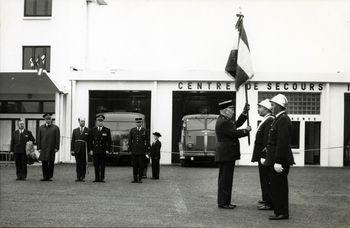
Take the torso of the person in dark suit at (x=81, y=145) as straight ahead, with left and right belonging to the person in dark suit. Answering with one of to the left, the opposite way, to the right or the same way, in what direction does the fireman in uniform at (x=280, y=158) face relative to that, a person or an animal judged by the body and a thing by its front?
to the right

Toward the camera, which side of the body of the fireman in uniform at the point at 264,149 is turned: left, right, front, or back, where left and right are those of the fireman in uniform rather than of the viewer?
left

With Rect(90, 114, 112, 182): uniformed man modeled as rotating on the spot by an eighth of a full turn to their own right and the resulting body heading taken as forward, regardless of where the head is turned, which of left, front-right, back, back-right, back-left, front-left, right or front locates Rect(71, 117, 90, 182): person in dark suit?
right

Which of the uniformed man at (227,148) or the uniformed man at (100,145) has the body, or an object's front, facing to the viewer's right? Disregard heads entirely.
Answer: the uniformed man at (227,148)

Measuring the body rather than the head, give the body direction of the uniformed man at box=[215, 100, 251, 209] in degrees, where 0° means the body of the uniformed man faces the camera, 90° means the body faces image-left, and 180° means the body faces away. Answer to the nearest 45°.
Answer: approximately 270°

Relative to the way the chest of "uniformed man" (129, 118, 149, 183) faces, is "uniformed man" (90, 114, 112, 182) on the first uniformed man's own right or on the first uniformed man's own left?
on the first uniformed man's own right

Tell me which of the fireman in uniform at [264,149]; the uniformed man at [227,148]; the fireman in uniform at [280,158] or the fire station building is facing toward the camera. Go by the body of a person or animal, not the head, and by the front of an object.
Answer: the fire station building

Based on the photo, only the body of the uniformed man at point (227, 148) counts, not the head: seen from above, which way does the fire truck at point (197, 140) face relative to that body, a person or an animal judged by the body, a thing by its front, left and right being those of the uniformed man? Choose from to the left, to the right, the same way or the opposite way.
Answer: to the right

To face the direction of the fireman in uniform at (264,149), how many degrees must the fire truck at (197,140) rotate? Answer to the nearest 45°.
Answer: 0° — it already faces them

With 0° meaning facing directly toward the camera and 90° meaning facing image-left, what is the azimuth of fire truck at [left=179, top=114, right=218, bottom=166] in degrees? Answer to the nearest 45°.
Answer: approximately 0°

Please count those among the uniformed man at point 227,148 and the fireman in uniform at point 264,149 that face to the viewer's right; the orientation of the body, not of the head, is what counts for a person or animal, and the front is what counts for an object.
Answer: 1

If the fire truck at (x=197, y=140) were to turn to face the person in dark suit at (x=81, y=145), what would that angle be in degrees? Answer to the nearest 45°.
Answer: approximately 45° to its right

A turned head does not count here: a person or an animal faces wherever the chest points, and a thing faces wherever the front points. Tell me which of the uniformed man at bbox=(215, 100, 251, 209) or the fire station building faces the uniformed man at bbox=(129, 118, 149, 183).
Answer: the fire station building

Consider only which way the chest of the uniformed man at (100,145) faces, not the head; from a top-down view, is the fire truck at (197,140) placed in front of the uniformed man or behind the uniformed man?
behind
